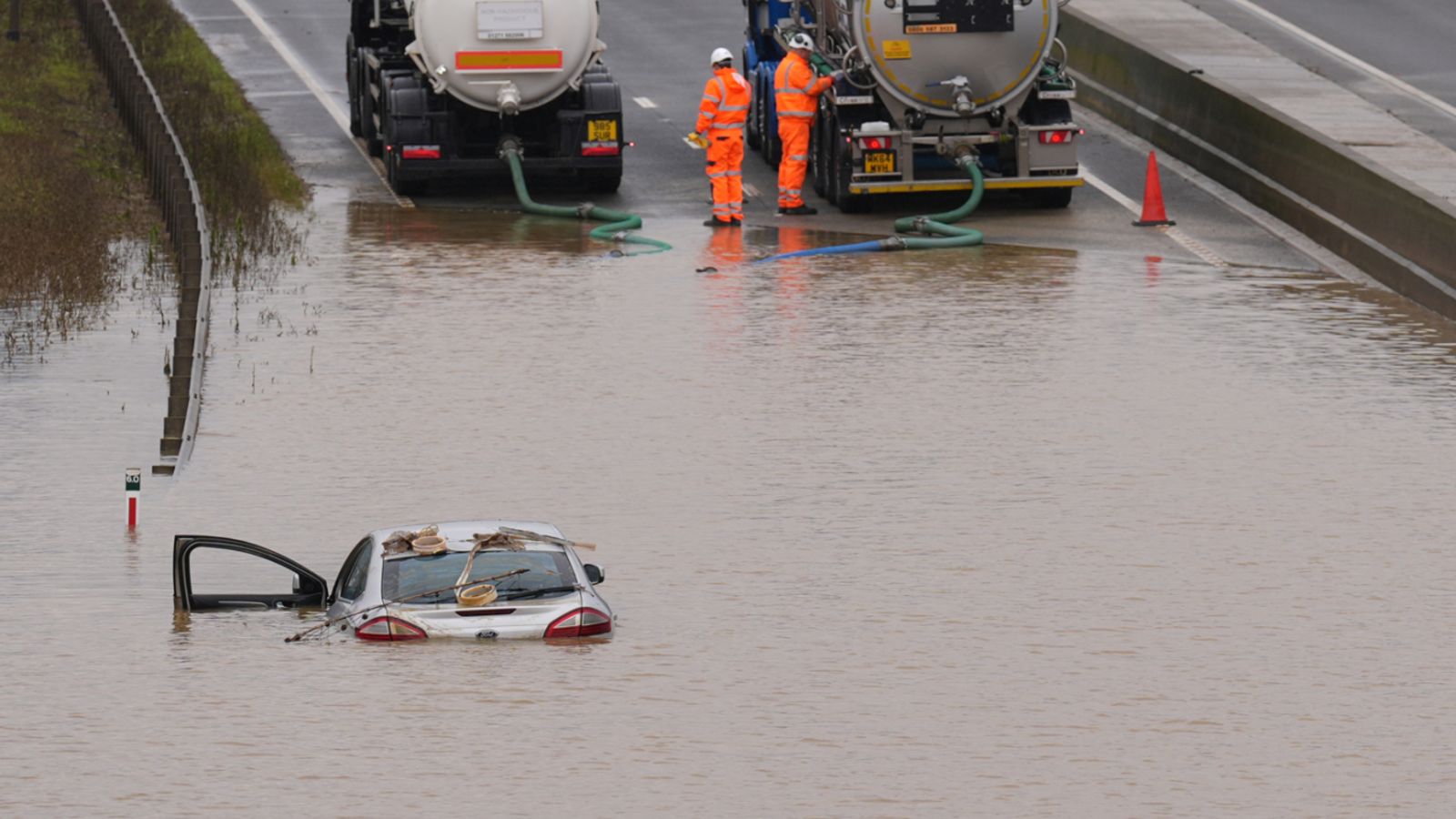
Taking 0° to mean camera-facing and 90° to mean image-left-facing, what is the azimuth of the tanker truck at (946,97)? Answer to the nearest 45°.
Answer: approximately 180°

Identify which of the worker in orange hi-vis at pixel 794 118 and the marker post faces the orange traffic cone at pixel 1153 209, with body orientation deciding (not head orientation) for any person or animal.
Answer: the worker in orange hi-vis

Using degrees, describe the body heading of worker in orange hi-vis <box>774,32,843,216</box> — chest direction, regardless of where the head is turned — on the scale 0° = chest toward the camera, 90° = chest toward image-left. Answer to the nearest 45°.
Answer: approximately 270°

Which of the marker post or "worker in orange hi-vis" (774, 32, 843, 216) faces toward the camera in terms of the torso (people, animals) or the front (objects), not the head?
the marker post

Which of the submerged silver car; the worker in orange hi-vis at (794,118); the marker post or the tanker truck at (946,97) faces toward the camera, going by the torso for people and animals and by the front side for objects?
the marker post

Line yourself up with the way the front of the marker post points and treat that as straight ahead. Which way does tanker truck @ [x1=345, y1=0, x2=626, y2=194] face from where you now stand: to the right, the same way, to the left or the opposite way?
the opposite way

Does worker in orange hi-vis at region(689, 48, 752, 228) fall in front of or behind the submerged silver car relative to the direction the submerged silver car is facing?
in front

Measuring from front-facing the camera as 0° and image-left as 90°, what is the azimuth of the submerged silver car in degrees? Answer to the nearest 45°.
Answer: approximately 180°

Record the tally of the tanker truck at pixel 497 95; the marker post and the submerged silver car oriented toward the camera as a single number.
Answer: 1

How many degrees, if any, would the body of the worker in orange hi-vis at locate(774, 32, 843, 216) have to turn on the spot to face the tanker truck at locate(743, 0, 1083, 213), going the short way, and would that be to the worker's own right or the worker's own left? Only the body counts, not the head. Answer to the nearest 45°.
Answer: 0° — they already face it

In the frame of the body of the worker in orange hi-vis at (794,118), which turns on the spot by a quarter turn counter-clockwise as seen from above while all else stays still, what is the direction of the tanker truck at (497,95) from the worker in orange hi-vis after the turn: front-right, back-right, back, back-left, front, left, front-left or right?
left

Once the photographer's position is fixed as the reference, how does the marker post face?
facing the viewer

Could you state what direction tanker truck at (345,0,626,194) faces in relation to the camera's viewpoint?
facing away from the viewer

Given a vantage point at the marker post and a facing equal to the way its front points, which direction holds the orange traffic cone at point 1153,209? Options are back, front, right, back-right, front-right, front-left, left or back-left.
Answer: back-left
